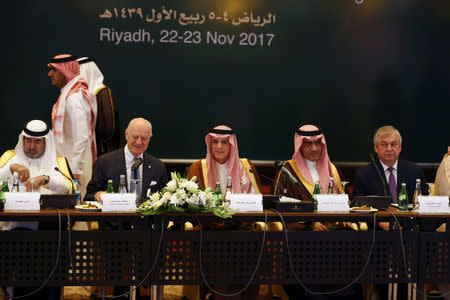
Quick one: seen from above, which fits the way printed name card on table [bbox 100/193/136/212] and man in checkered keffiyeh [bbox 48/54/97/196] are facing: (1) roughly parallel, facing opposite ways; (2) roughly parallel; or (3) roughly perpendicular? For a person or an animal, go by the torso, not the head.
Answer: roughly perpendicular

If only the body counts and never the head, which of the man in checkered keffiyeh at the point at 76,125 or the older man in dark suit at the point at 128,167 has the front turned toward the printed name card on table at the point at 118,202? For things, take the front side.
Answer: the older man in dark suit

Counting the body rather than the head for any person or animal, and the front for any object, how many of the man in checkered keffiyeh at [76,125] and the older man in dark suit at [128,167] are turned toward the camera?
1

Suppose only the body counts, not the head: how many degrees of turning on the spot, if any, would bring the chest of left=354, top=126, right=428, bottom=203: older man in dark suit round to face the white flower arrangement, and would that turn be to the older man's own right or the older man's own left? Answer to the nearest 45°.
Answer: approximately 45° to the older man's own right

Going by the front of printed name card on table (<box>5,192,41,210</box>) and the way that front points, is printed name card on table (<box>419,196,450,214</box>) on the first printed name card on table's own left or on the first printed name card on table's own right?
on the first printed name card on table's own left

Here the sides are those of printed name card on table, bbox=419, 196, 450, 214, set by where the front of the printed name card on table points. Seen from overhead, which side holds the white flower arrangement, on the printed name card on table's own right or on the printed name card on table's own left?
on the printed name card on table's own right

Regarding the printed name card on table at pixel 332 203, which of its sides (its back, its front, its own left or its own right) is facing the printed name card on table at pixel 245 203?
right
